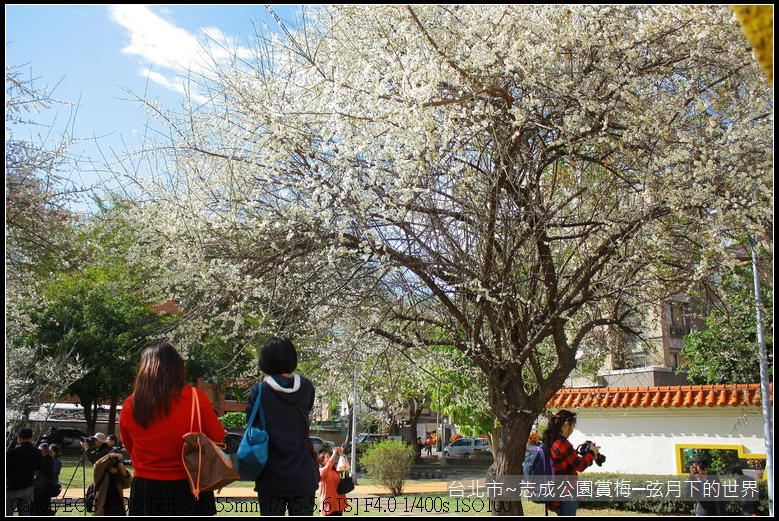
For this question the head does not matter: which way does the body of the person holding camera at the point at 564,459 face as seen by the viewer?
to the viewer's right

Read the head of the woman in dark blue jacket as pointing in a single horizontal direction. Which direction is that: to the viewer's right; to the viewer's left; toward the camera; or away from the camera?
away from the camera

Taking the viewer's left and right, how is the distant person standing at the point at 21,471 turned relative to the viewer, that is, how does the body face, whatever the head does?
facing away from the viewer

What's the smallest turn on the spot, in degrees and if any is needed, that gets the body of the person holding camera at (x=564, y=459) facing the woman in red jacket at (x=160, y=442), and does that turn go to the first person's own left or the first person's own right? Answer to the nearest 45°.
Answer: approximately 135° to the first person's own right

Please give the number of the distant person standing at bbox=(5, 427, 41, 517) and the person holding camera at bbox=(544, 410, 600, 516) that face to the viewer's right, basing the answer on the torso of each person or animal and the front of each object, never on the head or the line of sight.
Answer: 1

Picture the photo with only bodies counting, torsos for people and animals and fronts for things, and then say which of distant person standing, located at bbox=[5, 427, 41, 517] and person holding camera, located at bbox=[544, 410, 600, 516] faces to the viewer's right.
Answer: the person holding camera

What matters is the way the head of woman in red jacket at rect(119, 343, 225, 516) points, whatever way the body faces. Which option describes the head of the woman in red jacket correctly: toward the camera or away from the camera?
away from the camera

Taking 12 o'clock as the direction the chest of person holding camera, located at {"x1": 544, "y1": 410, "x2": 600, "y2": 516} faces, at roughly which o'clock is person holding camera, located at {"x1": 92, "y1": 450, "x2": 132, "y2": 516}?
person holding camera, located at {"x1": 92, "y1": 450, "x2": 132, "y2": 516} is roughly at 6 o'clock from person holding camera, located at {"x1": 544, "y1": 410, "x2": 600, "y2": 516}.
